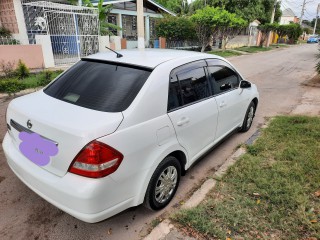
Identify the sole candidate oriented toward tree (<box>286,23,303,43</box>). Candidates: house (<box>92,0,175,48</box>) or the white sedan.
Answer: the white sedan

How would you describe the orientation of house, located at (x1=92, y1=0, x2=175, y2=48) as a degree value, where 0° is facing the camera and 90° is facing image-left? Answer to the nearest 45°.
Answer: approximately 0°

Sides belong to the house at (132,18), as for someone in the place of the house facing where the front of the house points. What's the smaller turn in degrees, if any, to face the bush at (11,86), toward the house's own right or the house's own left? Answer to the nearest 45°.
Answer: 0° — it already faces it

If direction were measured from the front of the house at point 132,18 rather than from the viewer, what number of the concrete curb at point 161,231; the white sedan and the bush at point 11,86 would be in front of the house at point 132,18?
3

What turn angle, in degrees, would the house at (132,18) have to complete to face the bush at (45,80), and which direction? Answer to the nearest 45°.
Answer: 0° — it already faces it

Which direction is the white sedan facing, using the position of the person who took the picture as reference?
facing away from the viewer and to the right of the viewer

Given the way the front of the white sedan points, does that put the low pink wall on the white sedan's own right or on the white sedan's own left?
on the white sedan's own left

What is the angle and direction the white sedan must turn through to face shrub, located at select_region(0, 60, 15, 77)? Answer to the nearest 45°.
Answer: approximately 90° to its left

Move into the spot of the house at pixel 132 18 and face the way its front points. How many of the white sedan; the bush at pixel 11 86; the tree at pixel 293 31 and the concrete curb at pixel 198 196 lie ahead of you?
3
